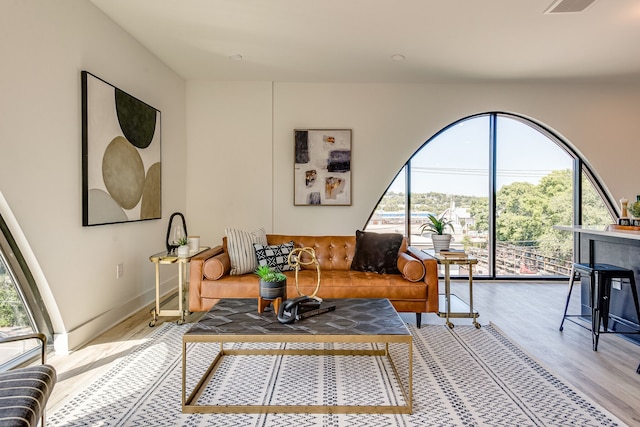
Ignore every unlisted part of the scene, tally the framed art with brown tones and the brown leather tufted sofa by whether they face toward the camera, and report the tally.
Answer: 2

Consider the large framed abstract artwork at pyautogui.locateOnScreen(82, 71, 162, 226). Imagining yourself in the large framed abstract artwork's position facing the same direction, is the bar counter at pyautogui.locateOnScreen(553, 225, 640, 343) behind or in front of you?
in front

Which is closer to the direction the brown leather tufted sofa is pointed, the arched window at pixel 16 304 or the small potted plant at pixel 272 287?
the small potted plant

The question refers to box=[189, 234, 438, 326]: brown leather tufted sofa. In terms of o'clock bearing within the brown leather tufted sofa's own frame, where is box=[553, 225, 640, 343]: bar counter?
The bar counter is roughly at 9 o'clock from the brown leather tufted sofa.

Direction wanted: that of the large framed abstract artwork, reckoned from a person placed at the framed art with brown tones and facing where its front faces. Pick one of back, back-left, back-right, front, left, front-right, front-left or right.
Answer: front-right

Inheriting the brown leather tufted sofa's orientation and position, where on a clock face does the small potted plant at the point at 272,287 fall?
The small potted plant is roughly at 1 o'clock from the brown leather tufted sofa.

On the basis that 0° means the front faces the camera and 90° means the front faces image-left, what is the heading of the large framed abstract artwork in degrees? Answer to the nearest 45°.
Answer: approximately 315°

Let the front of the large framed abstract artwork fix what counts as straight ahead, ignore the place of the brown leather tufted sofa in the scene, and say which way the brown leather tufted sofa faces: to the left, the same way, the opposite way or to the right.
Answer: to the right

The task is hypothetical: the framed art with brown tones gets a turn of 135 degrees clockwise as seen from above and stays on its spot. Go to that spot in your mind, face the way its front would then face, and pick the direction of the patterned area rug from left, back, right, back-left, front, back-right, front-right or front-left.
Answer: back-left

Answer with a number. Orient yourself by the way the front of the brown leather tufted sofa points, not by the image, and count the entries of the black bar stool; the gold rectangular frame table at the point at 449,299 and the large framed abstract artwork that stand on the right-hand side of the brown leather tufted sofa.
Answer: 1

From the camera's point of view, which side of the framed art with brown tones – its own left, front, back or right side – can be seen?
front

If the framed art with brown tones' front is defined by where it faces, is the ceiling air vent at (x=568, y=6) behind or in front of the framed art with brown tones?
in front

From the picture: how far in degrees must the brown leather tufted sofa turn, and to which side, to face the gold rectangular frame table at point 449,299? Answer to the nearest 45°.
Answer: approximately 90° to its left

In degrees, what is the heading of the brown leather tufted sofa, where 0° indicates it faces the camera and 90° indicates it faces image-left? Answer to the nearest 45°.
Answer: approximately 0°

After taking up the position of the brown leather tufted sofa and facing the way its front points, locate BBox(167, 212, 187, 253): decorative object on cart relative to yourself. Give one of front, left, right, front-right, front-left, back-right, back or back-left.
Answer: back-right
